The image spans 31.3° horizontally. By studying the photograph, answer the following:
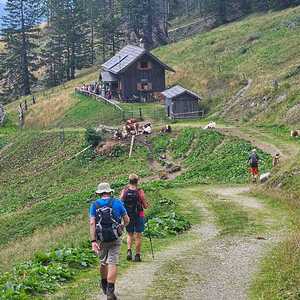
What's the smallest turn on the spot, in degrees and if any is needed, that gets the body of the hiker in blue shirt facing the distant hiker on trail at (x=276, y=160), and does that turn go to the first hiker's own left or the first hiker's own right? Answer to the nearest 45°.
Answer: approximately 45° to the first hiker's own right

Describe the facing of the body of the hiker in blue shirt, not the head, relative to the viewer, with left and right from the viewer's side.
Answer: facing away from the viewer

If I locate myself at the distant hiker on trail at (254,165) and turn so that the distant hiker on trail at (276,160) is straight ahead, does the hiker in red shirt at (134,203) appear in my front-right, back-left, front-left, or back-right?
back-right
